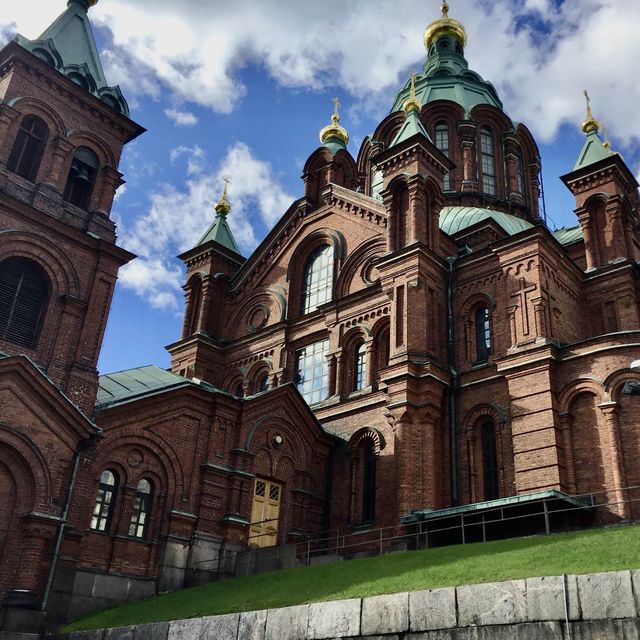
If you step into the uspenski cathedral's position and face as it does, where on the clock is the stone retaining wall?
The stone retaining wall is roughly at 10 o'clock from the uspenski cathedral.

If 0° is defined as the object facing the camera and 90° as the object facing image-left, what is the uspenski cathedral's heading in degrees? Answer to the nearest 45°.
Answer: approximately 45°
